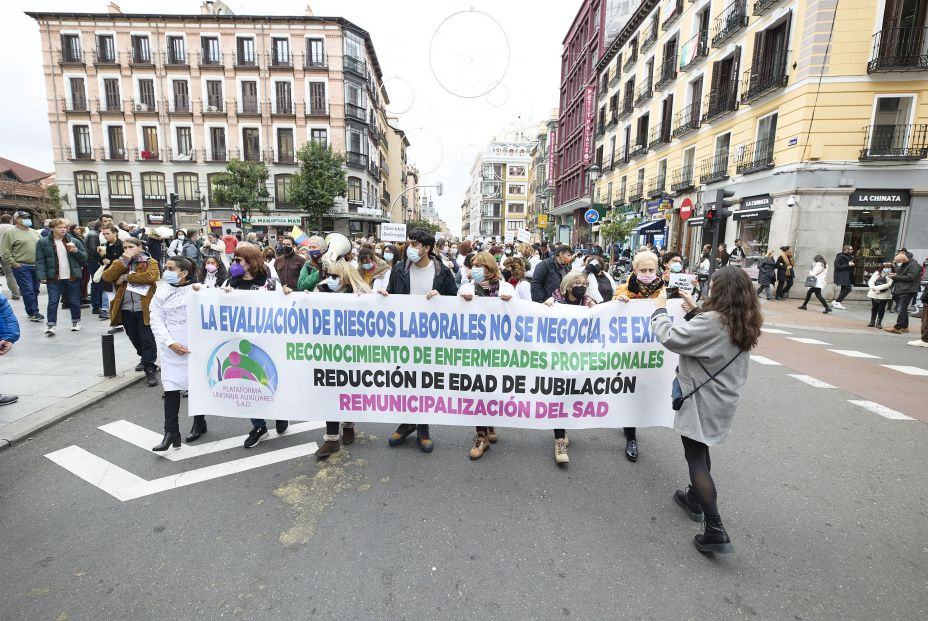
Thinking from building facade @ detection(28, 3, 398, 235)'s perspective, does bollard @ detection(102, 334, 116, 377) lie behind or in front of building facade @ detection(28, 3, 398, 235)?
in front

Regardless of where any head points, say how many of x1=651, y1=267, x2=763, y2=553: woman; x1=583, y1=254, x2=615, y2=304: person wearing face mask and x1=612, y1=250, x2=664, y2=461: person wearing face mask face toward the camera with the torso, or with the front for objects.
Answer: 2

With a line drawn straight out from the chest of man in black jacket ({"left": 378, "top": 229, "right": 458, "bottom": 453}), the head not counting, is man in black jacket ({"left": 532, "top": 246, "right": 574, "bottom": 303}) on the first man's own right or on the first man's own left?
on the first man's own left

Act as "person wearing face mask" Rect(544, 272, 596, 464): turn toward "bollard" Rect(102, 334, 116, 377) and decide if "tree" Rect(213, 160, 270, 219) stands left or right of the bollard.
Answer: right

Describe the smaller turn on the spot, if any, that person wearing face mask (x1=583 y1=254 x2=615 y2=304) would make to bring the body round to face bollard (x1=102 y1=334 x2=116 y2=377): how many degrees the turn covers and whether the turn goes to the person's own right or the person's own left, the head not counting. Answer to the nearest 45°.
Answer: approximately 90° to the person's own right

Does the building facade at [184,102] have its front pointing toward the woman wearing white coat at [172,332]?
yes

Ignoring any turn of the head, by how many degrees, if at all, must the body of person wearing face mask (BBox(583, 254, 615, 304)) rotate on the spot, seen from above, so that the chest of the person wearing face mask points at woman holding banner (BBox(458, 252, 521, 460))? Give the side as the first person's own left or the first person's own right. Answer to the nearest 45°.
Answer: approximately 45° to the first person's own right

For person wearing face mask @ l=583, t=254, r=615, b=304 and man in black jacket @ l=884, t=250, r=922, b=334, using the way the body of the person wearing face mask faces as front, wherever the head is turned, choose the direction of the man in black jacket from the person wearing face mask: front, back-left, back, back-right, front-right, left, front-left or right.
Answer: back-left

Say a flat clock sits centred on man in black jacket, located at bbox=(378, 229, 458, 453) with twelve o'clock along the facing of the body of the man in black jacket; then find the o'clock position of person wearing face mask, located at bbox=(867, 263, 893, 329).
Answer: The person wearing face mask is roughly at 8 o'clock from the man in black jacket.
